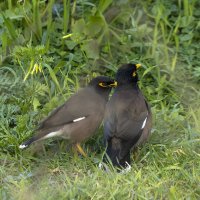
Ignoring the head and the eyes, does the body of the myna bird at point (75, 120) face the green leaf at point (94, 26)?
no

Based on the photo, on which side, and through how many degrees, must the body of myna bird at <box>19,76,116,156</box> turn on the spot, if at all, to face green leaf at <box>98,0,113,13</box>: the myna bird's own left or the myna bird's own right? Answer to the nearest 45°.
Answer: approximately 90° to the myna bird's own left

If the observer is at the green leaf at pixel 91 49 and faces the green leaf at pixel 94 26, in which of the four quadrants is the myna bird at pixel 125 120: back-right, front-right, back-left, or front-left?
back-right

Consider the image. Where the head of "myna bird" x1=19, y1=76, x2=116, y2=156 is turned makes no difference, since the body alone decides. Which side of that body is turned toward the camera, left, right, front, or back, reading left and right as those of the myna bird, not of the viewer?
right

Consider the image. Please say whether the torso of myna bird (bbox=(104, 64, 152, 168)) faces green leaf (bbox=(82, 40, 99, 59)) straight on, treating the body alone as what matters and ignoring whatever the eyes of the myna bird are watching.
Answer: no

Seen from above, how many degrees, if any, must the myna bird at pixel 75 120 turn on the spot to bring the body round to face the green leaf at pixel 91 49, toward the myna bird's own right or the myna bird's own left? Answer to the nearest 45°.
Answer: approximately 90° to the myna bird's own left

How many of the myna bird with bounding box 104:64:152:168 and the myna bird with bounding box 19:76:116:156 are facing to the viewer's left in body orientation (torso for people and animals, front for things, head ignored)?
0

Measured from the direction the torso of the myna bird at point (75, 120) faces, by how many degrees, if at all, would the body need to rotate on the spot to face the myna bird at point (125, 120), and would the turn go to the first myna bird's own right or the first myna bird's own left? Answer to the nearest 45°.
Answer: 0° — it already faces it
